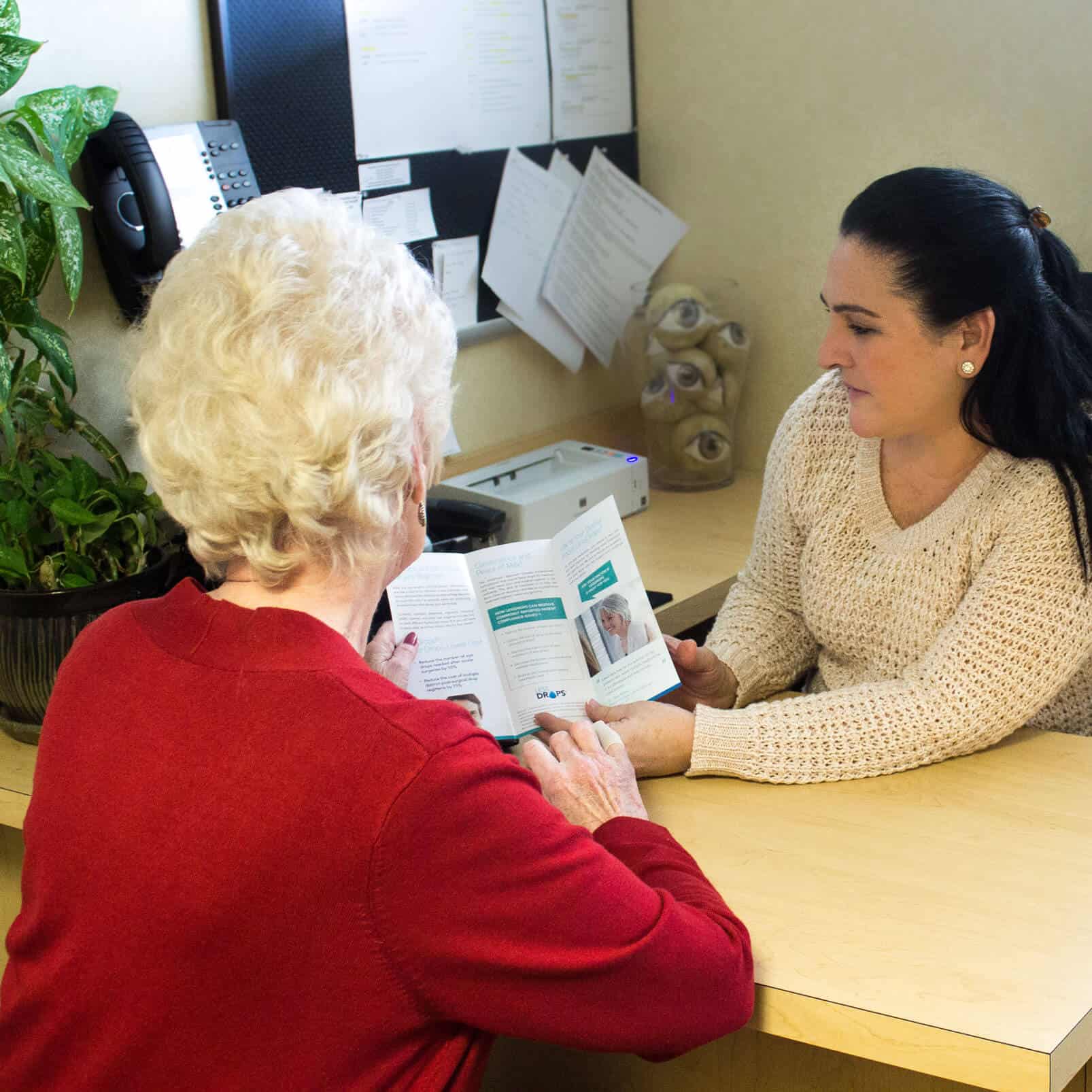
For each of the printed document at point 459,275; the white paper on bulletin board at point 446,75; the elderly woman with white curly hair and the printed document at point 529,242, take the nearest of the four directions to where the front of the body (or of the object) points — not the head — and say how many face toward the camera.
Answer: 3

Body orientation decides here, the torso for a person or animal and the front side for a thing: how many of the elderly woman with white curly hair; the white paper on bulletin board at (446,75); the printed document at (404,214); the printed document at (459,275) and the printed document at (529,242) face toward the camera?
4

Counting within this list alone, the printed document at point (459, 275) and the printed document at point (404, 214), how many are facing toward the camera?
2

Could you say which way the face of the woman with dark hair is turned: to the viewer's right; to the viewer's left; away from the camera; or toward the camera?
to the viewer's left

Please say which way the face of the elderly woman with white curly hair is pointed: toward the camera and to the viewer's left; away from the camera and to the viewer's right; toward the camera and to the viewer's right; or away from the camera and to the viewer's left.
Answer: away from the camera and to the viewer's right

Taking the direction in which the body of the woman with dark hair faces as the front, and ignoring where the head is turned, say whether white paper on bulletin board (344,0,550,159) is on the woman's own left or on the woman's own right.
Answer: on the woman's own right
